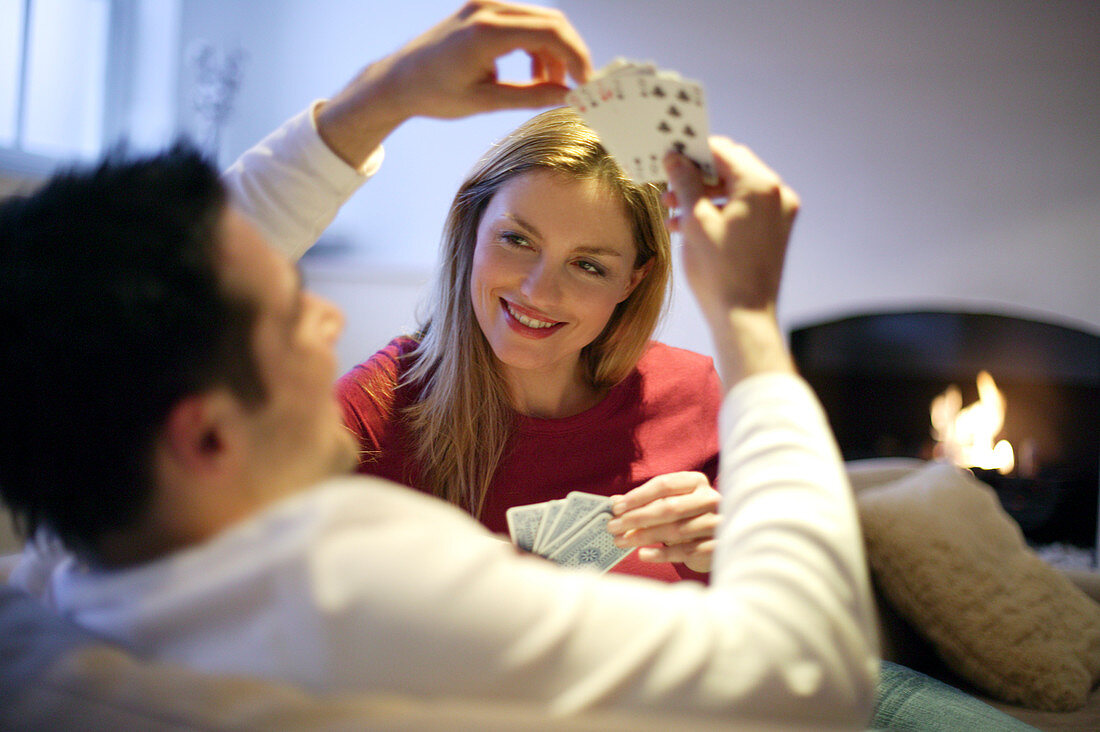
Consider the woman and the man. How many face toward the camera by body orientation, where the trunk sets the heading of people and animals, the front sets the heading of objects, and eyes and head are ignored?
1

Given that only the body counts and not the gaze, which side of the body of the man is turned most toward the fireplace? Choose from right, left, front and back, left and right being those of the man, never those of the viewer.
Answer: front

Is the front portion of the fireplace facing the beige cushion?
yes

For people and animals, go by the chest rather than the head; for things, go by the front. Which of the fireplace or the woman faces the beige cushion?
the fireplace

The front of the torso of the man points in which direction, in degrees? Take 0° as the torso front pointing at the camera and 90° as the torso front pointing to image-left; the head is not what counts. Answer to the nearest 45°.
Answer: approximately 225°

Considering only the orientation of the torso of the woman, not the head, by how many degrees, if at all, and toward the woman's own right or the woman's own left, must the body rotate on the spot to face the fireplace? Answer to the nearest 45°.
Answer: approximately 135° to the woman's own left

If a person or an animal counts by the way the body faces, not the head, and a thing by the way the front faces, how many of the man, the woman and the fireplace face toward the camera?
2

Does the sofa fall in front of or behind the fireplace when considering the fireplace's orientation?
in front

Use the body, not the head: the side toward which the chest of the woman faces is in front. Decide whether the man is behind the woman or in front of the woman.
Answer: in front
